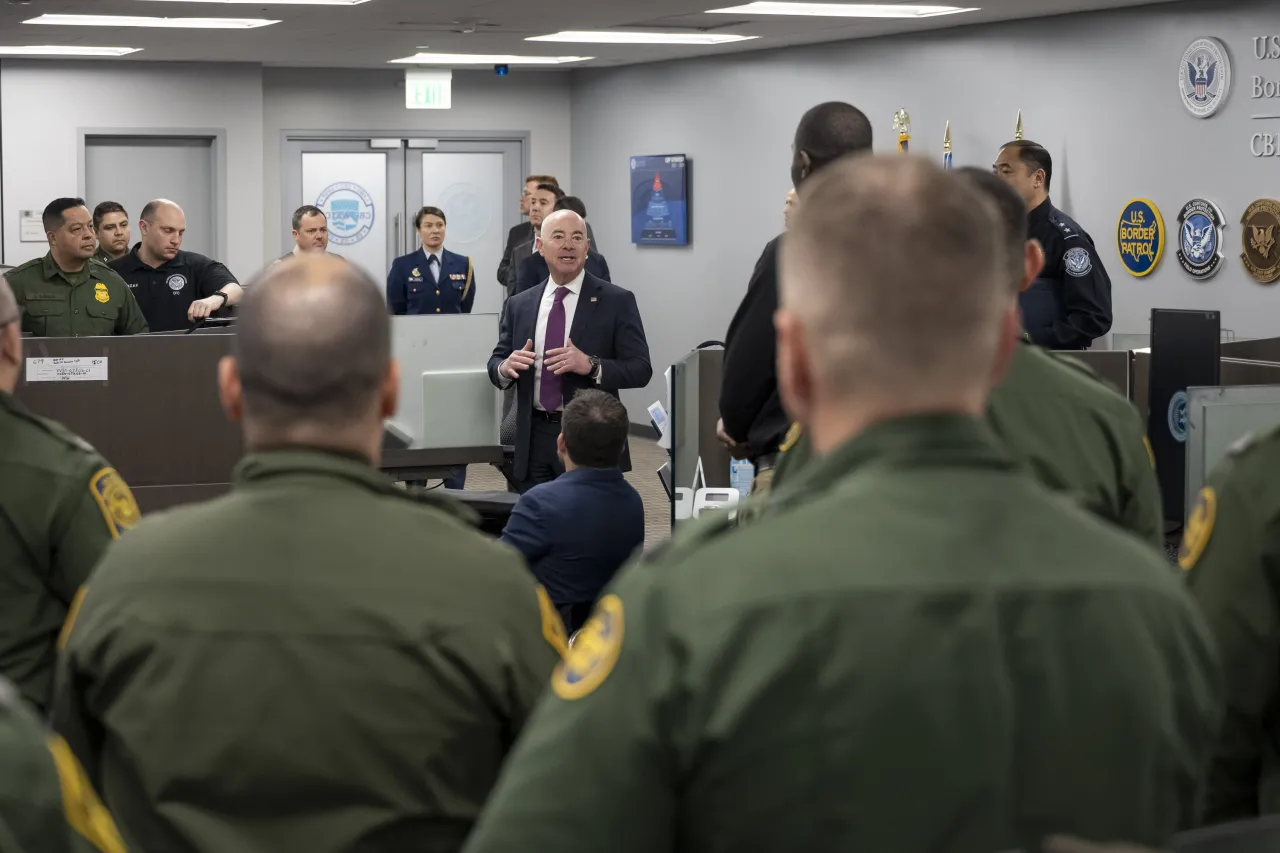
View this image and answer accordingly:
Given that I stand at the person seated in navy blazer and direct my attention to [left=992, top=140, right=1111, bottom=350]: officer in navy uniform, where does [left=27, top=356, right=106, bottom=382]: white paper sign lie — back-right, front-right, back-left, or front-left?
back-left

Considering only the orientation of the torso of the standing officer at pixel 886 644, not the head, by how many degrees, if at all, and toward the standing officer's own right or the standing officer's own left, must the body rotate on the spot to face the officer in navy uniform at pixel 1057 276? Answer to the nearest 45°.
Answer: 0° — they already face them

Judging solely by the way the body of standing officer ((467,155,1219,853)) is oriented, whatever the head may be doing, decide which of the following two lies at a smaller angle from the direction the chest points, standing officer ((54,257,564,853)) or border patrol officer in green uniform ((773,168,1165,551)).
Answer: the border patrol officer in green uniform

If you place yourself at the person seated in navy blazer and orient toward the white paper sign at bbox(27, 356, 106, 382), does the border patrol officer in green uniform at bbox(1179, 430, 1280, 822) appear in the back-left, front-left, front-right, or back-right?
back-left

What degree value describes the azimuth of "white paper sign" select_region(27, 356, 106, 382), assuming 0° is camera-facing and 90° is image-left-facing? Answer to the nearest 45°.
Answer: approximately 0°

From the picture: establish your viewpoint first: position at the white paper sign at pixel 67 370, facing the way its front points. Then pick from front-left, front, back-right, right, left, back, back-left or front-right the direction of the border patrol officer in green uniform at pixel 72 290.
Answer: back

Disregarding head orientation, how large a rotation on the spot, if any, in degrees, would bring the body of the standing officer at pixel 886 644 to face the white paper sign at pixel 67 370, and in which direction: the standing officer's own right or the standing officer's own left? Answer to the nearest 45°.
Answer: approximately 45° to the standing officer's own left

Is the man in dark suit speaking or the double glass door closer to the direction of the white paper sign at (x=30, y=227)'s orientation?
the man in dark suit speaking

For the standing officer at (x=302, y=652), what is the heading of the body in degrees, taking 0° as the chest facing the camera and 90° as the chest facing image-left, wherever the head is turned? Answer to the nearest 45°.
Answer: approximately 180°

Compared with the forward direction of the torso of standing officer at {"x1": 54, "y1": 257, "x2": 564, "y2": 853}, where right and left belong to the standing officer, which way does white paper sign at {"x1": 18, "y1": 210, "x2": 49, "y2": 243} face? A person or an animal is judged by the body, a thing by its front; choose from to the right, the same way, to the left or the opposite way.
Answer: the opposite way

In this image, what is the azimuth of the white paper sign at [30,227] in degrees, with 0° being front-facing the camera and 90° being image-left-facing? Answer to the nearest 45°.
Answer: approximately 0°

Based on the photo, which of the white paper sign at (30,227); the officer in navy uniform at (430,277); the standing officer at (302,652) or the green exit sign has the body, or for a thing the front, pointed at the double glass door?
the standing officer

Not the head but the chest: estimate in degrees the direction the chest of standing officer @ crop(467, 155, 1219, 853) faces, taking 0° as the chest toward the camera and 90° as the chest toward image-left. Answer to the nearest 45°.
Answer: approximately 180°
